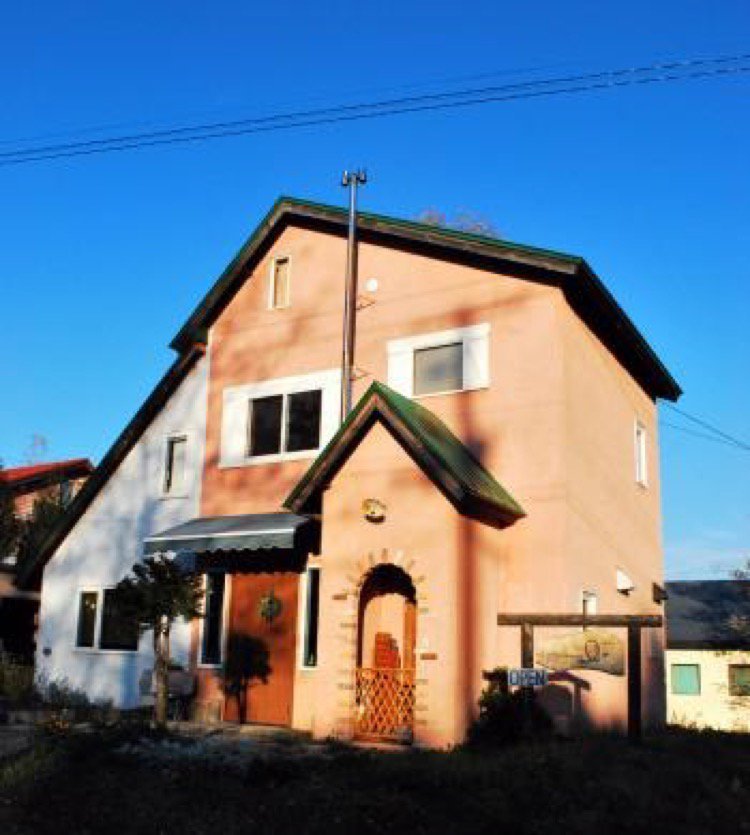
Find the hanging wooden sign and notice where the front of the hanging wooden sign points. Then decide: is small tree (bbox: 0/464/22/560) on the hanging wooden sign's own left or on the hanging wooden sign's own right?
on the hanging wooden sign's own right

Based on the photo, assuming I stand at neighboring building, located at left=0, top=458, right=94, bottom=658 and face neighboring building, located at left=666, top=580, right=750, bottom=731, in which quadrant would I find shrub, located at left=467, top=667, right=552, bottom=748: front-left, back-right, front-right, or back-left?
front-right

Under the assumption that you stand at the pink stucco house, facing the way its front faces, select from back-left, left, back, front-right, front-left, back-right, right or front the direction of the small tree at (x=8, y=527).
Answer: right

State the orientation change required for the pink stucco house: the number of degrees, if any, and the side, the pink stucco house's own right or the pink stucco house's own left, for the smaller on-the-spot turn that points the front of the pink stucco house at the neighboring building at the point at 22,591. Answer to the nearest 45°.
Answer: approximately 90° to the pink stucco house's own right

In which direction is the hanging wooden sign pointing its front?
toward the camera

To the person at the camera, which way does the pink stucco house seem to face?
facing the viewer and to the left of the viewer

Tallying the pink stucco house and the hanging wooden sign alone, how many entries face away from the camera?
0

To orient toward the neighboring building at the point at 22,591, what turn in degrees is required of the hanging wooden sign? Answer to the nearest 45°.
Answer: approximately 135° to its right

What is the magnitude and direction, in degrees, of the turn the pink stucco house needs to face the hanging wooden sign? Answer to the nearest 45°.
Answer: approximately 90° to its left

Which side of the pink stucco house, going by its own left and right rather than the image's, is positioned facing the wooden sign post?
left

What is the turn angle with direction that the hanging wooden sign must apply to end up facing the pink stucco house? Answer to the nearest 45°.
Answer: approximately 135° to its right
